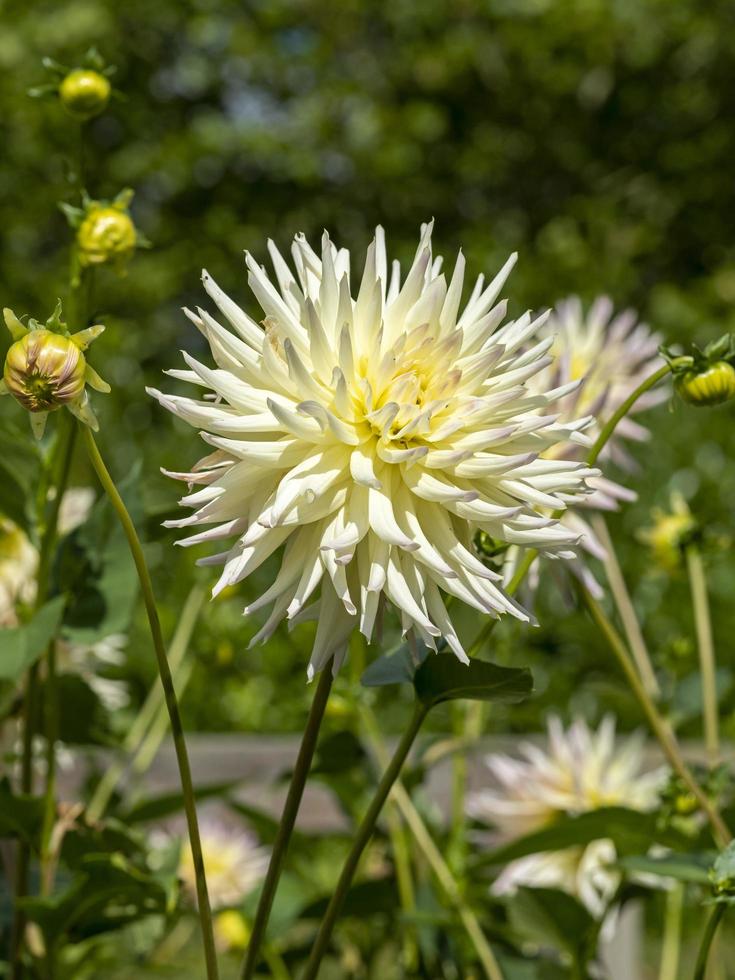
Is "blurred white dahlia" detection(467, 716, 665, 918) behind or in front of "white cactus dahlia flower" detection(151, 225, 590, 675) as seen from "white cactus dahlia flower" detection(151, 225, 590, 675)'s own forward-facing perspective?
behind

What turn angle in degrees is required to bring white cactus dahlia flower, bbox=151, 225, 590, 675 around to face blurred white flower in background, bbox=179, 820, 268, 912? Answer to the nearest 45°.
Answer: approximately 180°

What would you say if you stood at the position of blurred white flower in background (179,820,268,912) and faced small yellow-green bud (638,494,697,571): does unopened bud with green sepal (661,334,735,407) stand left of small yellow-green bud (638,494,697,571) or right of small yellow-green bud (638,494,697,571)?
right

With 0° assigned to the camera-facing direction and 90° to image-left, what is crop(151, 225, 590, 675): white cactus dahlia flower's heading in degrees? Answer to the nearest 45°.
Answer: approximately 0°

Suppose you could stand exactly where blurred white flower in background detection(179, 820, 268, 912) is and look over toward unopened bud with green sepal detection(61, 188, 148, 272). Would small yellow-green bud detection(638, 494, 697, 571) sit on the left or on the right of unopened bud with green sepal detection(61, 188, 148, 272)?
left
